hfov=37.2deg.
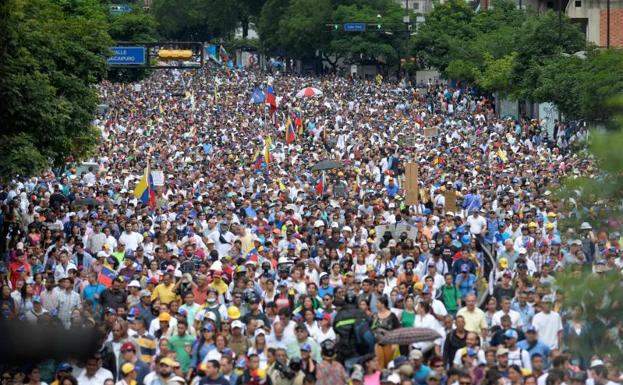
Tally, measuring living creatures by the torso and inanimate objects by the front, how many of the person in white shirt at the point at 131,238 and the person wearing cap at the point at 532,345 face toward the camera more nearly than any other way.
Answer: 2

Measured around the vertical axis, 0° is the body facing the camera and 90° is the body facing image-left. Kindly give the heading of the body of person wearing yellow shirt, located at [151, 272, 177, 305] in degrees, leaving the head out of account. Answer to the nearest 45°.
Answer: approximately 0°

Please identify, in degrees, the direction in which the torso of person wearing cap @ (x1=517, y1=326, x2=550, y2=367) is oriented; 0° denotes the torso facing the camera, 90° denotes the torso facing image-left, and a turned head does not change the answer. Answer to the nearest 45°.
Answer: approximately 0°

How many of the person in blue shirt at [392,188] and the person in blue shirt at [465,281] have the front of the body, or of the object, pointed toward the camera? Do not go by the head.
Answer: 2

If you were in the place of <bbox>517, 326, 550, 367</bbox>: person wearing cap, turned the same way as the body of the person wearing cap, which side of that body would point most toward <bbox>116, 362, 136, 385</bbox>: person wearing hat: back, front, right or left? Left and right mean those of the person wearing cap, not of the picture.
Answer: right

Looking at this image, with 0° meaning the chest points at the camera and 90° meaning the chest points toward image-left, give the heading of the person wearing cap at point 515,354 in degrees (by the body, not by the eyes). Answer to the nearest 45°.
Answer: approximately 45°

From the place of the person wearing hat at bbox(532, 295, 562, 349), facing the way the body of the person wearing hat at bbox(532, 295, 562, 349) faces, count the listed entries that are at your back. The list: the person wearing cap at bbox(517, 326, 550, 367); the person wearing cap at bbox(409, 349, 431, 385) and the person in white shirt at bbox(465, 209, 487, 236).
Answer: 1
